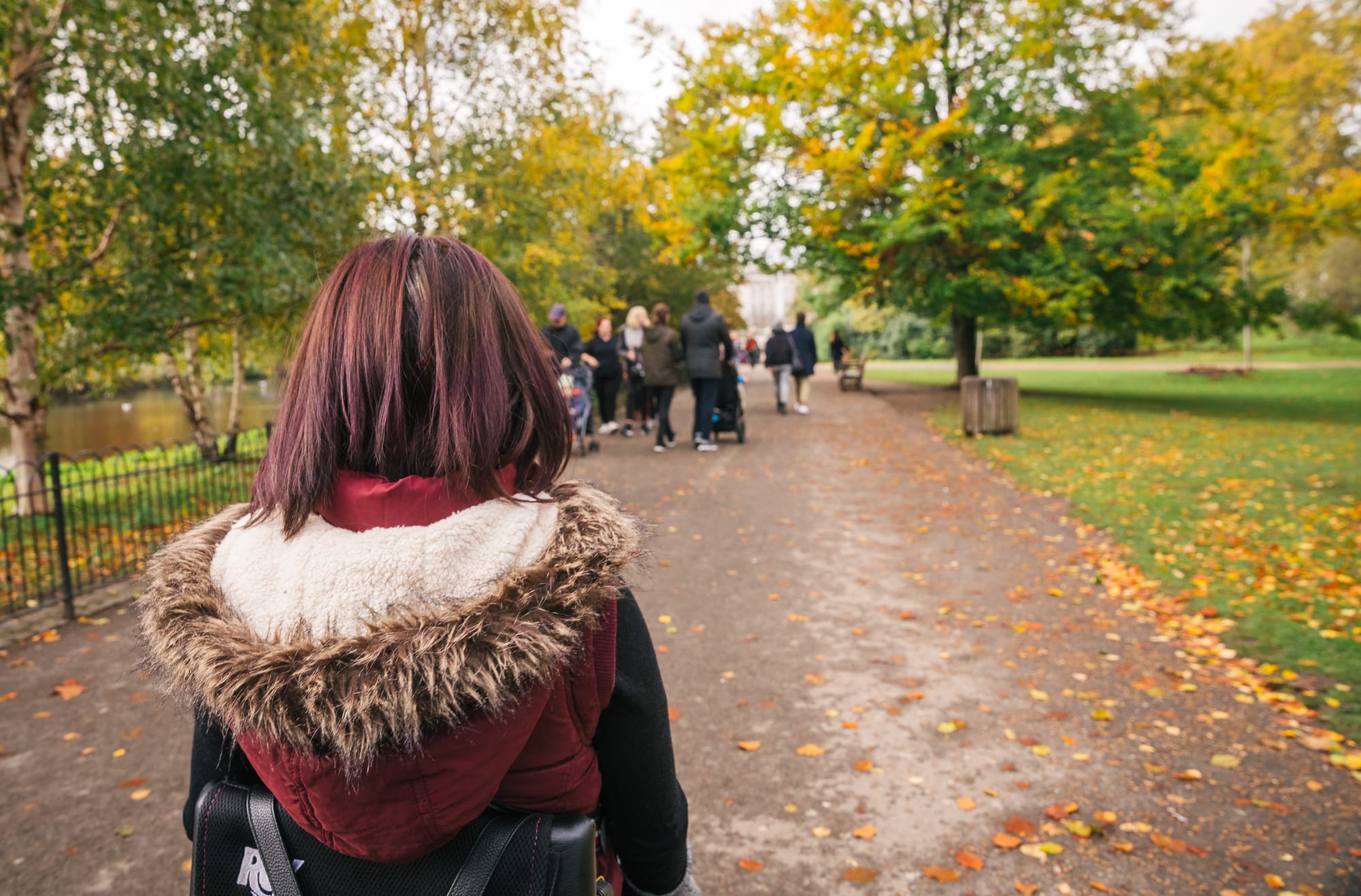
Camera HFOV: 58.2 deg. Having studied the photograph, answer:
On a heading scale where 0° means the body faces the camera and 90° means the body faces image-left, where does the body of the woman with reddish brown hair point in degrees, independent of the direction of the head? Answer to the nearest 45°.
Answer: approximately 180°

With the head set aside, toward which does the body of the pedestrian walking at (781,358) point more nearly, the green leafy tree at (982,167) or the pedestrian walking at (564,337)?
the green leafy tree

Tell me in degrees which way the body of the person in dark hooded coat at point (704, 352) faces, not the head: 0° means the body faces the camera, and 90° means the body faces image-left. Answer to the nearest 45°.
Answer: approximately 180°

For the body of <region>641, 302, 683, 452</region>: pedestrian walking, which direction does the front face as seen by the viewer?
away from the camera

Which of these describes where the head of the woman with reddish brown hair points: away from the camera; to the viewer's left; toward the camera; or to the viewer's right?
away from the camera

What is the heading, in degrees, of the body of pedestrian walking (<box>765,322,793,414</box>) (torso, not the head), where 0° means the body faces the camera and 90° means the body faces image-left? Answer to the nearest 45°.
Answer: approximately 180°

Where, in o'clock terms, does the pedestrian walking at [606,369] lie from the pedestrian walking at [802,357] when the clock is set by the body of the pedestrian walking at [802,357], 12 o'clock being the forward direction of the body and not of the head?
the pedestrian walking at [606,369] is roughly at 7 o'clock from the pedestrian walking at [802,357].

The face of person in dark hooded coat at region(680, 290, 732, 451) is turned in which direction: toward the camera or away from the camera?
away from the camera
